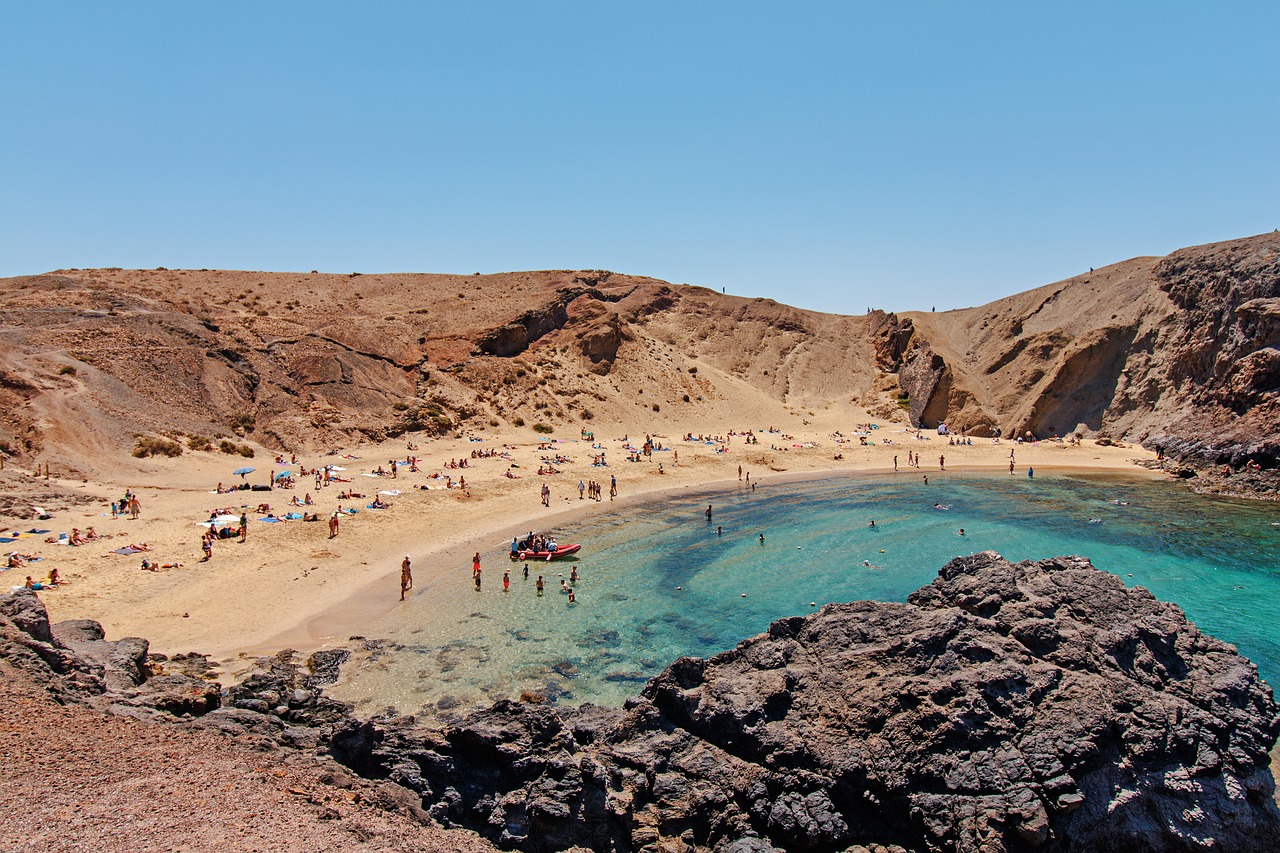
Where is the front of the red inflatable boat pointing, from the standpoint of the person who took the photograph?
facing to the right of the viewer

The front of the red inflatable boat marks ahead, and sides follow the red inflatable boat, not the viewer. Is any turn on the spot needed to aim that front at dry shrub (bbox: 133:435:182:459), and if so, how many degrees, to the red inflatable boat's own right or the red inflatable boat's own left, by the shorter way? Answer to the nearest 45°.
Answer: approximately 135° to the red inflatable boat's own left

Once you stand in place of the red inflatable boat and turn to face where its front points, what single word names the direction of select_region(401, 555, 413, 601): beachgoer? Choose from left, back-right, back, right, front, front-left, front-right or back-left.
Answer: back-right
